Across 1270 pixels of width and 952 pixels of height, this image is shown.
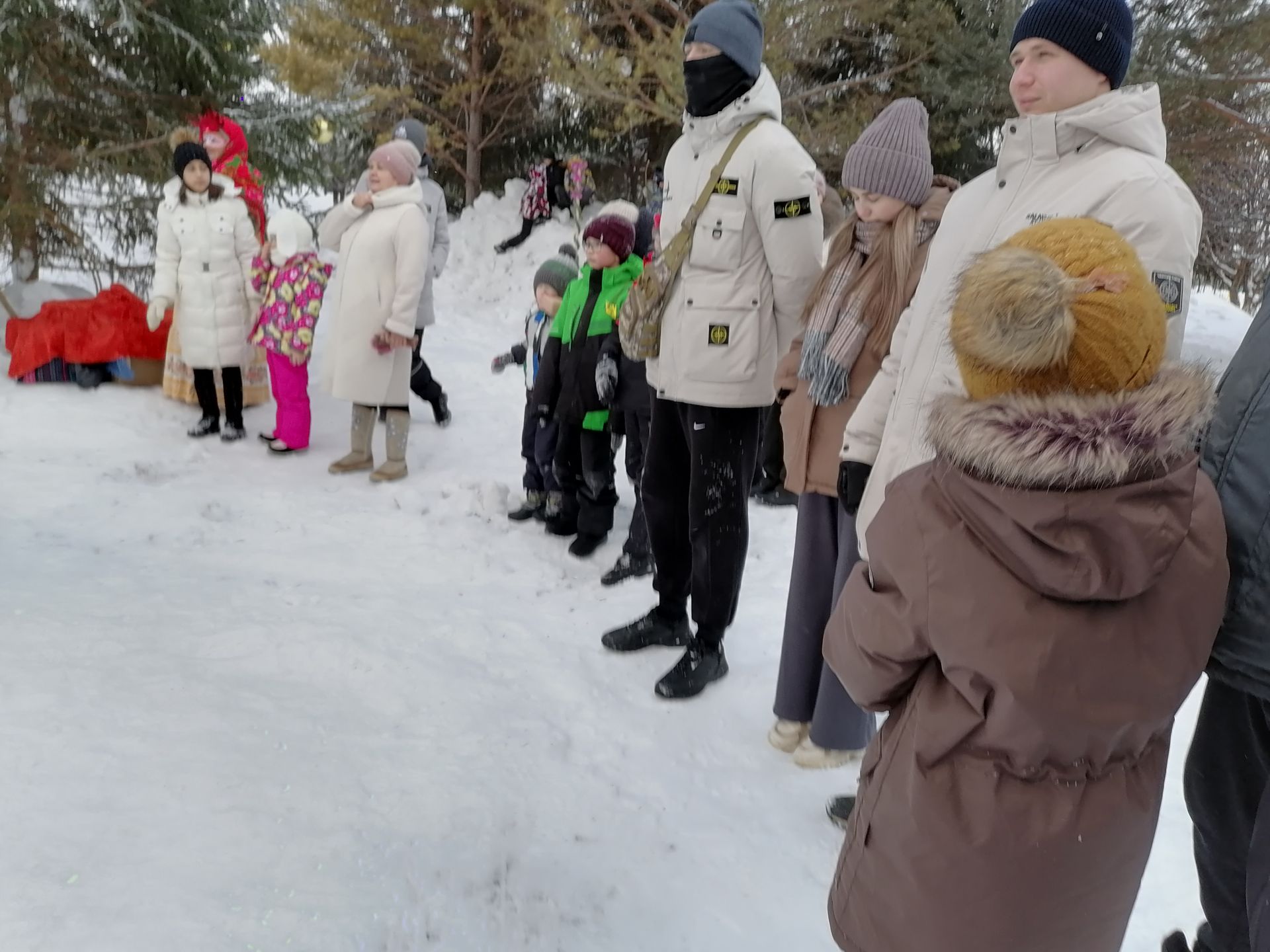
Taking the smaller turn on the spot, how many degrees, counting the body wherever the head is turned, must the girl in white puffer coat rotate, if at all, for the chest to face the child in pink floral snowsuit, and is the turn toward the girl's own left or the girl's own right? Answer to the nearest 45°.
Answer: approximately 45° to the girl's own left

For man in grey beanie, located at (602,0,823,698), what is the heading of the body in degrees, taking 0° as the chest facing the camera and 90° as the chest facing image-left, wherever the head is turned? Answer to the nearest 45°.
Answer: approximately 45°

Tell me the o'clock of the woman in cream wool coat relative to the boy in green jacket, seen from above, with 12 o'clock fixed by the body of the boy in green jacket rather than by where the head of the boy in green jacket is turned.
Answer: The woman in cream wool coat is roughly at 3 o'clock from the boy in green jacket.

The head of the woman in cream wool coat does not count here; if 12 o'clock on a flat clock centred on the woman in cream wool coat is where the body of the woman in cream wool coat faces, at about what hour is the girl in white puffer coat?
The girl in white puffer coat is roughly at 3 o'clock from the woman in cream wool coat.

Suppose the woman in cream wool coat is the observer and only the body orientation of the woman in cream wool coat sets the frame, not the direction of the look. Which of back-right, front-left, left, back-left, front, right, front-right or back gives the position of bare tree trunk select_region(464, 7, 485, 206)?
back-right

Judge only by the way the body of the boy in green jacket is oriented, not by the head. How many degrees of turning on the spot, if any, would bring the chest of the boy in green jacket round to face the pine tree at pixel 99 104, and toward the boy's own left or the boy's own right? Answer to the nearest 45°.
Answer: approximately 90° to the boy's own right

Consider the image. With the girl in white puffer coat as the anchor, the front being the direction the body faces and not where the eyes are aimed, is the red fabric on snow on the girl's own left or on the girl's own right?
on the girl's own right

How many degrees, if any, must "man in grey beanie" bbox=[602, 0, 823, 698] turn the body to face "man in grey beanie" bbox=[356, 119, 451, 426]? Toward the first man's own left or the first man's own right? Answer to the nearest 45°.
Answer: approximately 90° to the first man's own right
